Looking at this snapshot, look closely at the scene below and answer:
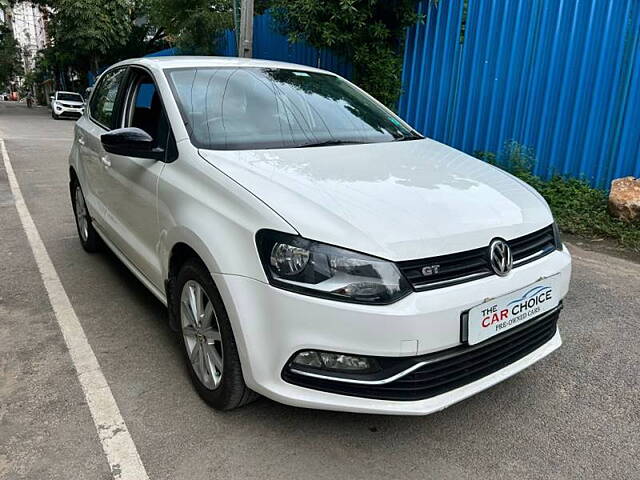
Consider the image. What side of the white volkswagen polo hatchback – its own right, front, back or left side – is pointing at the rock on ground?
left

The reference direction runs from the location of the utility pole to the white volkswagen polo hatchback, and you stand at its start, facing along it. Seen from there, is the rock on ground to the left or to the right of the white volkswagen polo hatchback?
left

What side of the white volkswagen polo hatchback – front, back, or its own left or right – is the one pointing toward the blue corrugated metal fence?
left

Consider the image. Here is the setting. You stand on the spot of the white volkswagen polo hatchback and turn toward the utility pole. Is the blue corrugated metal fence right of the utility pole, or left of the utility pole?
right

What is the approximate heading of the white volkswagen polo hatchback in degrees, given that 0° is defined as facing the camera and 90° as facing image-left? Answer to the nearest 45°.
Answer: approximately 315°

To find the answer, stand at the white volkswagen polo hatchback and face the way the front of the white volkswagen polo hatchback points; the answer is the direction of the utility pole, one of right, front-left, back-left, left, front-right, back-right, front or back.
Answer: back-left
